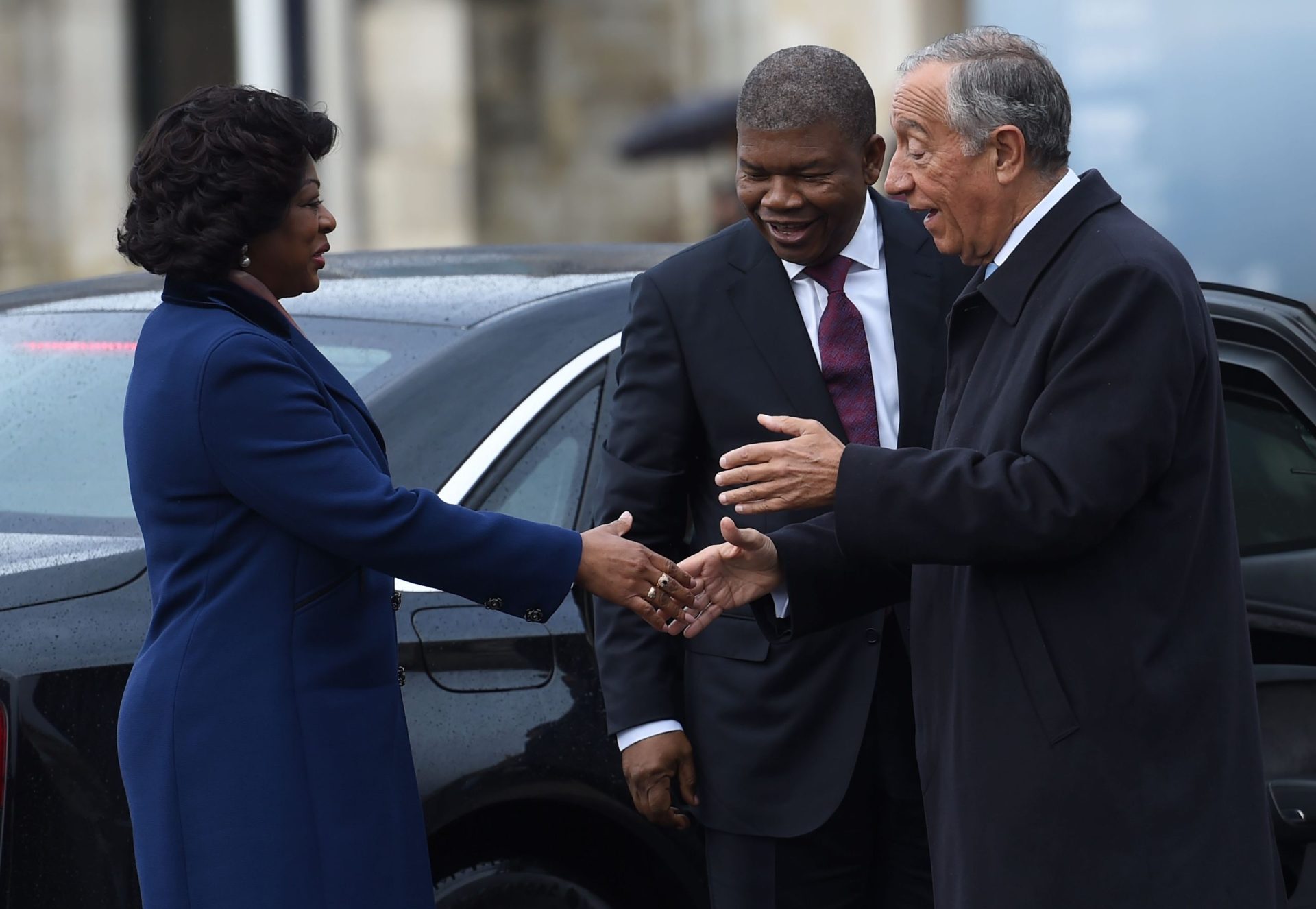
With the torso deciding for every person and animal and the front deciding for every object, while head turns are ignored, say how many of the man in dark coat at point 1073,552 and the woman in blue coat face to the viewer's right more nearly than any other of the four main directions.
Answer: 1

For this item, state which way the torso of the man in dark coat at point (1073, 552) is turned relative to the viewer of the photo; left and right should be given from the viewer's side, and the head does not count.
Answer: facing to the left of the viewer

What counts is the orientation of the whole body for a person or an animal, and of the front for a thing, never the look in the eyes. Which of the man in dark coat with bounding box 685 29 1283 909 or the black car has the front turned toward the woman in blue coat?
the man in dark coat

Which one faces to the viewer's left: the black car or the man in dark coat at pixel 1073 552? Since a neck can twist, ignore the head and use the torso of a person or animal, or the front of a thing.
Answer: the man in dark coat

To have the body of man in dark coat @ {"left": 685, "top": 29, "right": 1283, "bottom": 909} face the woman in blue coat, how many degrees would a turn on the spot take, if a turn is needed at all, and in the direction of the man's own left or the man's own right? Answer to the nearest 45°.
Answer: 0° — they already face them

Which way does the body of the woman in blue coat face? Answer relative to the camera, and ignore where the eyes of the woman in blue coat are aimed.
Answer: to the viewer's right

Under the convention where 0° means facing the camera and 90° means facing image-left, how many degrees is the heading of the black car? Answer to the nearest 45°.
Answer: approximately 225°

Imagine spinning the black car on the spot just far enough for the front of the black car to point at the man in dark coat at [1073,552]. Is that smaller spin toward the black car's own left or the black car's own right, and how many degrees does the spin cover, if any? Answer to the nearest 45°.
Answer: approximately 90° to the black car's own right

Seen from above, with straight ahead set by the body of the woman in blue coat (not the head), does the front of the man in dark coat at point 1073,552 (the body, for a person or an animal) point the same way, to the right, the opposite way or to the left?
the opposite way

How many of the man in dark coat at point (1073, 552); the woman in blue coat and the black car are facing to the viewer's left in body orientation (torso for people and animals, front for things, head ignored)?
1

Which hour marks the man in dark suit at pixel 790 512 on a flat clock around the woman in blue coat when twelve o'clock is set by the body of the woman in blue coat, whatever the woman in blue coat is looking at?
The man in dark suit is roughly at 11 o'clock from the woman in blue coat.

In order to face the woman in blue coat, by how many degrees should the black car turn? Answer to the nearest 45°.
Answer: approximately 135° to its right
